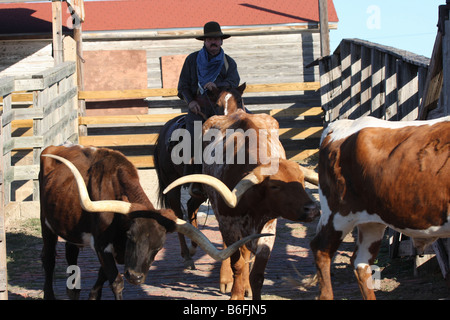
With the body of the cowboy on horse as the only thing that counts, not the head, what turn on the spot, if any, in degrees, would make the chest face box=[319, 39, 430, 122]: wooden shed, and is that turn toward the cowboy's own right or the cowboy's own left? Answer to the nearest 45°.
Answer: approximately 135° to the cowboy's own left

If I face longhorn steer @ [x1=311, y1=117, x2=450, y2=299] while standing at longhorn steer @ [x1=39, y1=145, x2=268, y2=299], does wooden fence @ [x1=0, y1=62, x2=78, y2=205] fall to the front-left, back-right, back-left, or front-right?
back-left

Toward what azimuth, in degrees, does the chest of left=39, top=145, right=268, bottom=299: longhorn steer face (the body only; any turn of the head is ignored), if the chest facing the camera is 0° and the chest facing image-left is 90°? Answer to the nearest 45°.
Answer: approximately 315°

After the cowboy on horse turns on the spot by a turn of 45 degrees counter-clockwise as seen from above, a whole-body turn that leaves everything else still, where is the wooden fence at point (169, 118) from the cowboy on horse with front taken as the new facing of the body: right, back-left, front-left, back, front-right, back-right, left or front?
back-left

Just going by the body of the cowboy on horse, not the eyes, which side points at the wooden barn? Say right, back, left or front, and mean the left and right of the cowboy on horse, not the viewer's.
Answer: back
